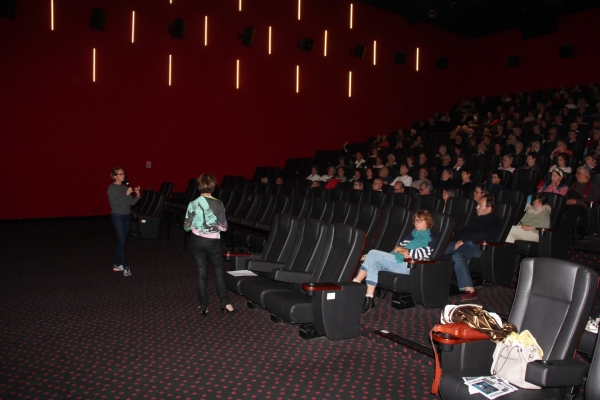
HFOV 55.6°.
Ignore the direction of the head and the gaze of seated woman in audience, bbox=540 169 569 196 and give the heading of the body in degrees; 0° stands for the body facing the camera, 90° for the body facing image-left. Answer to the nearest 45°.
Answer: approximately 45°

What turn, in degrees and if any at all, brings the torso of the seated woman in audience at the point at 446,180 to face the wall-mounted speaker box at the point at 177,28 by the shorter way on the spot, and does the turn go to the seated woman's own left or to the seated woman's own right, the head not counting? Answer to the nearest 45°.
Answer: approximately 45° to the seated woman's own right

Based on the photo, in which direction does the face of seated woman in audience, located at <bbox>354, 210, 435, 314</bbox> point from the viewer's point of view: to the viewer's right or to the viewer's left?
to the viewer's left

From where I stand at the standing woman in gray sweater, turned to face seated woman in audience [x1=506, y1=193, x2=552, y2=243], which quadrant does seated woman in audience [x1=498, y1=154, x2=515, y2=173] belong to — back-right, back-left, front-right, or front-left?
front-left

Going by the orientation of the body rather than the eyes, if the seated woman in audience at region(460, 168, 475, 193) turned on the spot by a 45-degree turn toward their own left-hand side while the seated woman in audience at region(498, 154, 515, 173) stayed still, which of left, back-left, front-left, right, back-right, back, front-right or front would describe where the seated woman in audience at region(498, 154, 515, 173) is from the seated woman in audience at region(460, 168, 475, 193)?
back-left

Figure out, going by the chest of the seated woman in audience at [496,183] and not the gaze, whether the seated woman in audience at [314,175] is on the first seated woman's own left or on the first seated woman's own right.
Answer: on the first seated woman's own right

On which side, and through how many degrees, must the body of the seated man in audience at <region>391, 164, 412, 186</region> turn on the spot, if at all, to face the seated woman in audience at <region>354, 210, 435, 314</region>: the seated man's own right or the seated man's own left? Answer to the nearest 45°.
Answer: approximately 45° to the seated man's own left

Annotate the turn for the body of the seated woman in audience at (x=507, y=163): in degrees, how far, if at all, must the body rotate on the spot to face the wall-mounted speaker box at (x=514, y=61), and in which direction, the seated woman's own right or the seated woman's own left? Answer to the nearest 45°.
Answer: approximately 135° to the seated woman's own right

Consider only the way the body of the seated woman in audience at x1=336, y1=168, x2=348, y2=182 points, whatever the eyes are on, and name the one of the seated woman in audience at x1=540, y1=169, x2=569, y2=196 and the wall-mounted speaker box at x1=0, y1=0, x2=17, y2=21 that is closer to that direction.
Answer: the wall-mounted speaker box

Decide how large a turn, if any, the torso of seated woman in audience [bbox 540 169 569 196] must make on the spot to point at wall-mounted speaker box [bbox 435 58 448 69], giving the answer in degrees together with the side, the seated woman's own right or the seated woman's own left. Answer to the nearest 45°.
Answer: approximately 135° to the seated woman's own right

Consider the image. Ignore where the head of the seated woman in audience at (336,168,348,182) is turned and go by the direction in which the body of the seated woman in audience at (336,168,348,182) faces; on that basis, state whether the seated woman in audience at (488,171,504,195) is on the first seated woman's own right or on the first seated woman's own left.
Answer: on the first seated woman's own left

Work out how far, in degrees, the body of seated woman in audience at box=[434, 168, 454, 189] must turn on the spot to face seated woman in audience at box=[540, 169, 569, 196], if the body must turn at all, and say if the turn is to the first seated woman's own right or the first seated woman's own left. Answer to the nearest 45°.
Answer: approximately 90° to the first seated woman's own left

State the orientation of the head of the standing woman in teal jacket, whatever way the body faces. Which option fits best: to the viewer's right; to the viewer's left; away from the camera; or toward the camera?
away from the camera
